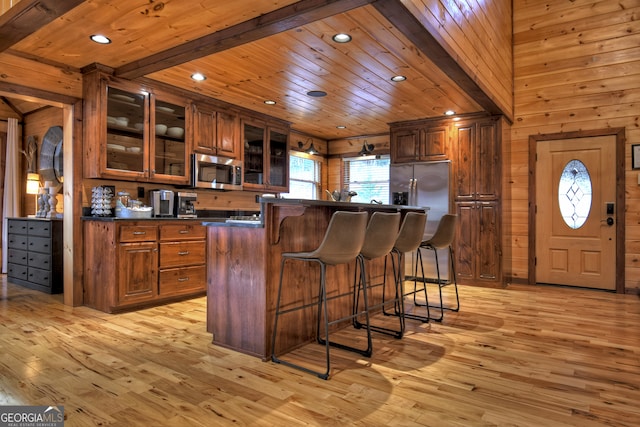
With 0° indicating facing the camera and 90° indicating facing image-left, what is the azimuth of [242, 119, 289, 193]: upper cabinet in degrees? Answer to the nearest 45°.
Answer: approximately 315°

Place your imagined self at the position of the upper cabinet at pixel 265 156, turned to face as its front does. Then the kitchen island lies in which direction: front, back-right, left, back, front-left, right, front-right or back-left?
front-right

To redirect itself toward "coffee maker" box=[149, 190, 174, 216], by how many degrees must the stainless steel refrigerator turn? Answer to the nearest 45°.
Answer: approximately 45° to its right

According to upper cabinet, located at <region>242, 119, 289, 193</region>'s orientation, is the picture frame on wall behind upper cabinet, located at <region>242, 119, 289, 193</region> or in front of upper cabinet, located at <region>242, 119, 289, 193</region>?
in front

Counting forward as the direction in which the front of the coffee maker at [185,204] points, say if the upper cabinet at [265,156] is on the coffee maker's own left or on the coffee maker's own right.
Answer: on the coffee maker's own left

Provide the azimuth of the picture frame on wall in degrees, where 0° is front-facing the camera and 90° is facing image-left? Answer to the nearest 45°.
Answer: approximately 0°

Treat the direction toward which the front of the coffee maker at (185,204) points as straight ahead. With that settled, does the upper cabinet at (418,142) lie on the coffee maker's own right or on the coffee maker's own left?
on the coffee maker's own left

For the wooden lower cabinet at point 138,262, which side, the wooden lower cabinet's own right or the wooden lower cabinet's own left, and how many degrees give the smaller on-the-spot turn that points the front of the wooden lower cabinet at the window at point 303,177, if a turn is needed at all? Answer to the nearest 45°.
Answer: approximately 90° to the wooden lower cabinet's own left

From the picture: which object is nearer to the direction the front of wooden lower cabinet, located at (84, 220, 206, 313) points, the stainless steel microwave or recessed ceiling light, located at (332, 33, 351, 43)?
the recessed ceiling light

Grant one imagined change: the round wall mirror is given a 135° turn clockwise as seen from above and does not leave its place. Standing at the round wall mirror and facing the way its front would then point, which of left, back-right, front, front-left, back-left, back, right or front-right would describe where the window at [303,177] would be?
right

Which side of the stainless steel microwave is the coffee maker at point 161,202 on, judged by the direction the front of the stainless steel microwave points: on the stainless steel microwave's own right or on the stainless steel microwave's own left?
on the stainless steel microwave's own right
